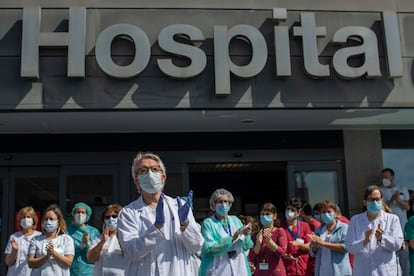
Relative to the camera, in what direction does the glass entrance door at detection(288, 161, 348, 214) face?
facing the viewer

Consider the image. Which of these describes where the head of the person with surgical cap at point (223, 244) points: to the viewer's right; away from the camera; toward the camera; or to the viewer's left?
toward the camera

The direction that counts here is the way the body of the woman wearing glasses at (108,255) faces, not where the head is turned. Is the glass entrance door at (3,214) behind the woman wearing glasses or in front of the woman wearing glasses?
behind

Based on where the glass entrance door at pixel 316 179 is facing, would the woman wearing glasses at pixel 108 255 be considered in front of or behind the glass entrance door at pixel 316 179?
in front

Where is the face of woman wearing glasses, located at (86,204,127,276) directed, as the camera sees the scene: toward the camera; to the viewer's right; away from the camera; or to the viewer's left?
toward the camera

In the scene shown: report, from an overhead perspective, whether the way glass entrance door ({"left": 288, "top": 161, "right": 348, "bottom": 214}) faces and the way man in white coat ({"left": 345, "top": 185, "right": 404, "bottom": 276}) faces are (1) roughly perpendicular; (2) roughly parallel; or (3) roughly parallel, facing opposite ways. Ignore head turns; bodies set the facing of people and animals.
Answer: roughly parallel

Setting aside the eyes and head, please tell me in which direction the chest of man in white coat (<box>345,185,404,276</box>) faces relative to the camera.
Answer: toward the camera

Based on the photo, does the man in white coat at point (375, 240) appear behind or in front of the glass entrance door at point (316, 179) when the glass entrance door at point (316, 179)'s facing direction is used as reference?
in front

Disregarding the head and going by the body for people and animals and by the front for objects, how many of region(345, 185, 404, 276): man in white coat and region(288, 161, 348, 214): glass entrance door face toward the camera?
2

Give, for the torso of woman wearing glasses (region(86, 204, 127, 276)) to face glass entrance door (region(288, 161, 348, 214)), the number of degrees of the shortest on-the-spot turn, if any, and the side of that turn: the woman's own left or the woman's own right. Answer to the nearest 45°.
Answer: approximately 90° to the woman's own left

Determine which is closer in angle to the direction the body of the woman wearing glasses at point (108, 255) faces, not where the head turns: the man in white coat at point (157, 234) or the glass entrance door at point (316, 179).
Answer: the man in white coat

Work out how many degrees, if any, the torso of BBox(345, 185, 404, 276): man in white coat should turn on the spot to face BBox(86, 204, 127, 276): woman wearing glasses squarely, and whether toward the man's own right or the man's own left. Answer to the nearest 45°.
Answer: approximately 90° to the man's own right

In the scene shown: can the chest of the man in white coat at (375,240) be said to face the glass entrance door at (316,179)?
no

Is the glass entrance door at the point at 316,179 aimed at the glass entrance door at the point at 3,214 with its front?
no

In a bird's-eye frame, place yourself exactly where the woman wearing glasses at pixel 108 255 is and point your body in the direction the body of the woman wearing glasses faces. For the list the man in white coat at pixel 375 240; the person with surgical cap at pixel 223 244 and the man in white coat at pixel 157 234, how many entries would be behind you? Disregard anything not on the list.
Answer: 0

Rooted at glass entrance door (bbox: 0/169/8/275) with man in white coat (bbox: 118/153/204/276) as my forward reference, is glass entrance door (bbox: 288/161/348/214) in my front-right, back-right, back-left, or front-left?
front-left
